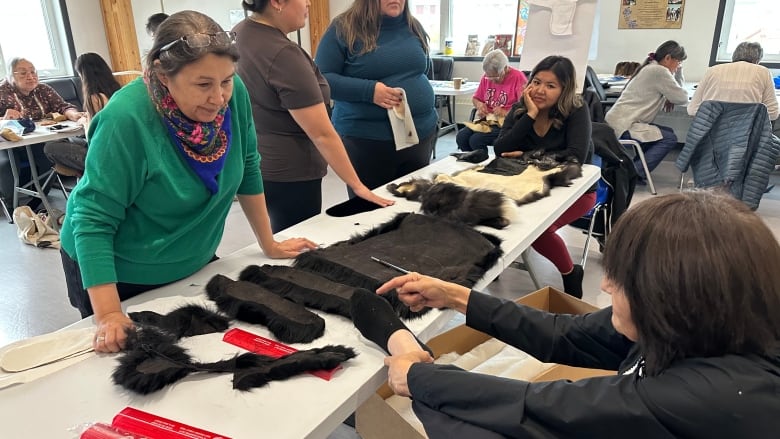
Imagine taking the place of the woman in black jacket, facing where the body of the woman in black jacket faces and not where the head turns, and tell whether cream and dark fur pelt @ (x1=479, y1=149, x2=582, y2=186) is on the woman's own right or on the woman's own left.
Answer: on the woman's own right

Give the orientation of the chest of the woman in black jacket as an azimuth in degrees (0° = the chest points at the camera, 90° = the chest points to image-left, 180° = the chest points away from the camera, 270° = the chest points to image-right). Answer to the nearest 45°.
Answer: approximately 90°

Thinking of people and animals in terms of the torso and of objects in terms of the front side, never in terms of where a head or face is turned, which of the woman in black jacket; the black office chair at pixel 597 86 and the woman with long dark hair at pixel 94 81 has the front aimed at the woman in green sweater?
the woman in black jacket

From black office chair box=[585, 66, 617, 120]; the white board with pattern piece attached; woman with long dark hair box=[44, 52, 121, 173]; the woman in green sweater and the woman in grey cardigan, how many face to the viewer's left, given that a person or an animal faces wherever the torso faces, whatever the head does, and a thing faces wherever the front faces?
1

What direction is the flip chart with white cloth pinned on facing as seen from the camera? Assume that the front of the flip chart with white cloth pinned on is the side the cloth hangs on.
toward the camera

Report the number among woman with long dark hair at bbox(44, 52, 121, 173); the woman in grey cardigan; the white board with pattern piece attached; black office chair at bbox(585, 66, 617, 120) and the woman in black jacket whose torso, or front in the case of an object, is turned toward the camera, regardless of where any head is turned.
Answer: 1

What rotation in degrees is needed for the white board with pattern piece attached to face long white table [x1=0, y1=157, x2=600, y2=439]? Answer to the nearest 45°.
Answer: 0° — it already faces it

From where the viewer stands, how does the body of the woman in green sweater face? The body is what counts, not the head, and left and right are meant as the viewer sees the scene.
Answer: facing the viewer and to the right of the viewer
